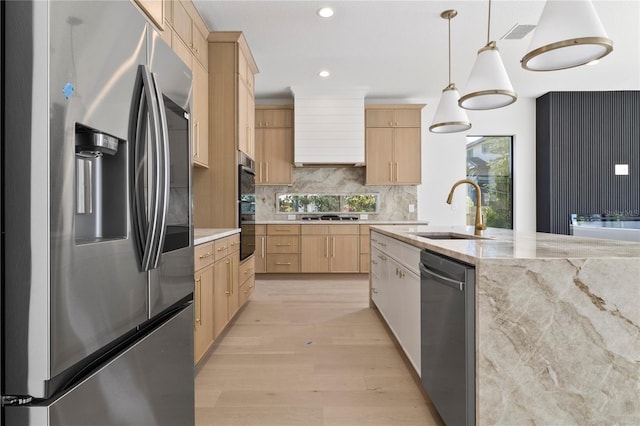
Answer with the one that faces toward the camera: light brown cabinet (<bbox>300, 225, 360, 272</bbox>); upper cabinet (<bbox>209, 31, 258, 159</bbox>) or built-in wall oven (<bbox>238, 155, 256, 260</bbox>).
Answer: the light brown cabinet

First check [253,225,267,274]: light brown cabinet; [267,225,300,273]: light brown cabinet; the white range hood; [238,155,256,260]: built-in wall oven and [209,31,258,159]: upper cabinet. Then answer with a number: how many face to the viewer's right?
2

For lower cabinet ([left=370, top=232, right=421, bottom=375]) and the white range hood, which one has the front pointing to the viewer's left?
the lower cabinet

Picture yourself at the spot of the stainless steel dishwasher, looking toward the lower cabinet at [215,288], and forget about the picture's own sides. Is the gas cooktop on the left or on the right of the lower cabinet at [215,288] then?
right

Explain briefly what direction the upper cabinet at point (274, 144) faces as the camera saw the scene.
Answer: facing the viewer

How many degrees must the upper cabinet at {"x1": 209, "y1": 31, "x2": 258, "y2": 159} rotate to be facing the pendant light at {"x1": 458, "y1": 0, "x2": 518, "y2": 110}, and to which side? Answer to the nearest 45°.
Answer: approximately 45° to its right

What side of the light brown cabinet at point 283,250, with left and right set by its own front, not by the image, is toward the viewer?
front

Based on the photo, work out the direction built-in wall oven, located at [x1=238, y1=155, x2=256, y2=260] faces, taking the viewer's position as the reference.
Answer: facing to the right of the viewer

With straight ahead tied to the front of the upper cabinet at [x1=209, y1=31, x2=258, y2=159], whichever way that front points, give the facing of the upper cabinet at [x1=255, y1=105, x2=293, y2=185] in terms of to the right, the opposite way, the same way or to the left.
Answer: to the right

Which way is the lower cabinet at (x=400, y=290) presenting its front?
to the viewer's left

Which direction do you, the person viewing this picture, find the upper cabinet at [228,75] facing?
facing to the right of the viewer

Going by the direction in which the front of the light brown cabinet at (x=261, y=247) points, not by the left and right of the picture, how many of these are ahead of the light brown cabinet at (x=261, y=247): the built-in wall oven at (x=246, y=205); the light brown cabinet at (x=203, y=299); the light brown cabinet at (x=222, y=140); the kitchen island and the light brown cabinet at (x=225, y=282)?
5

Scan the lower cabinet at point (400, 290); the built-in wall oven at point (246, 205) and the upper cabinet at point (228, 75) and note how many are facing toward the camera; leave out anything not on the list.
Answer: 0

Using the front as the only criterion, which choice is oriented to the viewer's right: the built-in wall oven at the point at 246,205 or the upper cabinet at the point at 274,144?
the built-in wall oven

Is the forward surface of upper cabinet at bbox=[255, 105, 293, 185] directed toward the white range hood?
no

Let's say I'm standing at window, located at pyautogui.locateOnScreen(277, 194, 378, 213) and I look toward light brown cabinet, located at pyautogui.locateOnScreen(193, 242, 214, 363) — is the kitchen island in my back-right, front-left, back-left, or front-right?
front-left

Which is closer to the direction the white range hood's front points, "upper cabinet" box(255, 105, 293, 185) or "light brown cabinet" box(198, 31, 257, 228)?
the light brown cabinet

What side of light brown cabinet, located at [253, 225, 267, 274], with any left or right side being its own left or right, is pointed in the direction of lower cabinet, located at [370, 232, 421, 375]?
front
